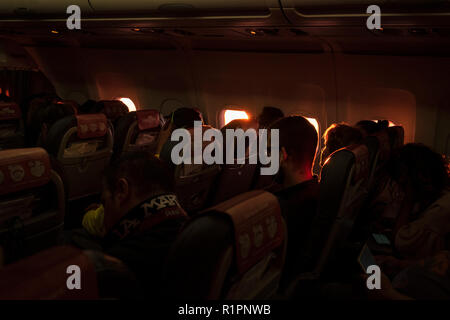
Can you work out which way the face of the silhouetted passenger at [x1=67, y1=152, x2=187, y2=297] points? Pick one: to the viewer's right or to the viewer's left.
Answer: to the viewer's left

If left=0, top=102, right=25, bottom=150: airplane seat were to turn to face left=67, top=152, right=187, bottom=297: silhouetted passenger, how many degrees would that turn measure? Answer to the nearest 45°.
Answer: approximately 180°

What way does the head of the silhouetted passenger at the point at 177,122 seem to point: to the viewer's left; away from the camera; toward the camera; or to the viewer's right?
away from the camera

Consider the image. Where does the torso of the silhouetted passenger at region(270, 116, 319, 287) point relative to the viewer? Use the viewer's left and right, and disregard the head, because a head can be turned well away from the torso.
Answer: facing away from the viewer and to the left of the viewer

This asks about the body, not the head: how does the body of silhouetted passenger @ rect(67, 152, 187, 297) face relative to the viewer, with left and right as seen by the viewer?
facing away from the viewer and to the left of the viewer

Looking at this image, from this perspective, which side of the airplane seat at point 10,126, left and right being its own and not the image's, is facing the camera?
back

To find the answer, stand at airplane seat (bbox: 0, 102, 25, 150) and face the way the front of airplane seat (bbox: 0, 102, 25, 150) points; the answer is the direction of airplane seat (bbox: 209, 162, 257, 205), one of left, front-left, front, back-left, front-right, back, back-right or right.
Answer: back-right
